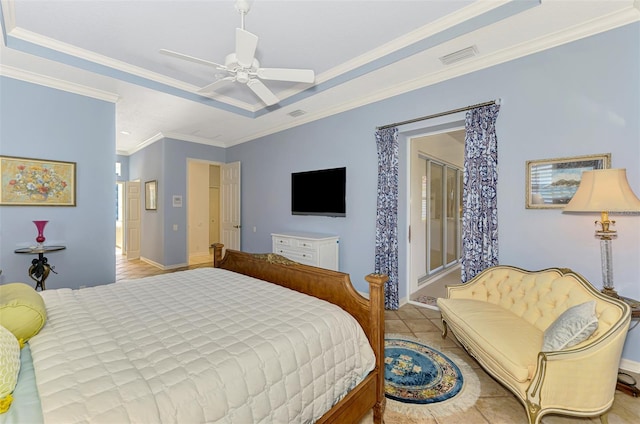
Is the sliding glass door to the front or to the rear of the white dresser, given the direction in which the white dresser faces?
to the rear

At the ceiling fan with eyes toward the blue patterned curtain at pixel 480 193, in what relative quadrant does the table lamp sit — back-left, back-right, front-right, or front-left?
front-right

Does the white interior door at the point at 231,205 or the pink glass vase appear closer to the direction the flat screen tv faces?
the pink glass vase

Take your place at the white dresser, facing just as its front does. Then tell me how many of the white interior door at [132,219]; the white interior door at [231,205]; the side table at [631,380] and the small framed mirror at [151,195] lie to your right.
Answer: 3

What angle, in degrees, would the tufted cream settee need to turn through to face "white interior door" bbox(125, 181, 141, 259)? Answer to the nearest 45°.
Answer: approximately 45° to its right

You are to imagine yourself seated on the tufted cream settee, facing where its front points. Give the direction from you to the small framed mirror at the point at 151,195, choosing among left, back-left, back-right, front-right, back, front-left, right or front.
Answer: front-right

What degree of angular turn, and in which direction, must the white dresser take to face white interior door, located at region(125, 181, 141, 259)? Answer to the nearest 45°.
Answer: approximately 90° to its right

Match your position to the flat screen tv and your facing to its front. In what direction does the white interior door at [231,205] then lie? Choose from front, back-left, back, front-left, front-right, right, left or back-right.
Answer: right

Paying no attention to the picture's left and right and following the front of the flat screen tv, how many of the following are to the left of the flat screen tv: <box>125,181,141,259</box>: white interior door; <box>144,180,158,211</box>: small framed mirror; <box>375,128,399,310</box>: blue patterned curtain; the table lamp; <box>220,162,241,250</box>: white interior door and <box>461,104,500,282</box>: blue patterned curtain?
3

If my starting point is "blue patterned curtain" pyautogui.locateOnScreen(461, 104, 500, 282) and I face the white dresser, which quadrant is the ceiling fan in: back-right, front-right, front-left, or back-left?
front-left

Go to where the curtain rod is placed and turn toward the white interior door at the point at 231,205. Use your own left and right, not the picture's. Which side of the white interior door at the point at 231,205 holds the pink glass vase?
left

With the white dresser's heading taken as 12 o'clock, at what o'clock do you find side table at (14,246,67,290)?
The side table is roughly at 1 o'clock from the white dresser.

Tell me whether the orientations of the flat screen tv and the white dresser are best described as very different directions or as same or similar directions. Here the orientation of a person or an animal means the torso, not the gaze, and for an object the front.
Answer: same or similar directions

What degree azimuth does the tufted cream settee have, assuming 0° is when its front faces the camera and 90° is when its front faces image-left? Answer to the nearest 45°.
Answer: approximately 45°

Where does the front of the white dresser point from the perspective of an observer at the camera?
facing the viewer and to the left of the viewer

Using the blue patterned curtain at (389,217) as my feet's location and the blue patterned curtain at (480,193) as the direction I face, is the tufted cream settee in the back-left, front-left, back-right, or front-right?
front-right

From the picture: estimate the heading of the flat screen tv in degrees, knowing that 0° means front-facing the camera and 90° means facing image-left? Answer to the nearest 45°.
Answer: approximately 45°

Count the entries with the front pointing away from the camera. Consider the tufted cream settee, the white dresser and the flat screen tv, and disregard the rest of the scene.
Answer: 0
